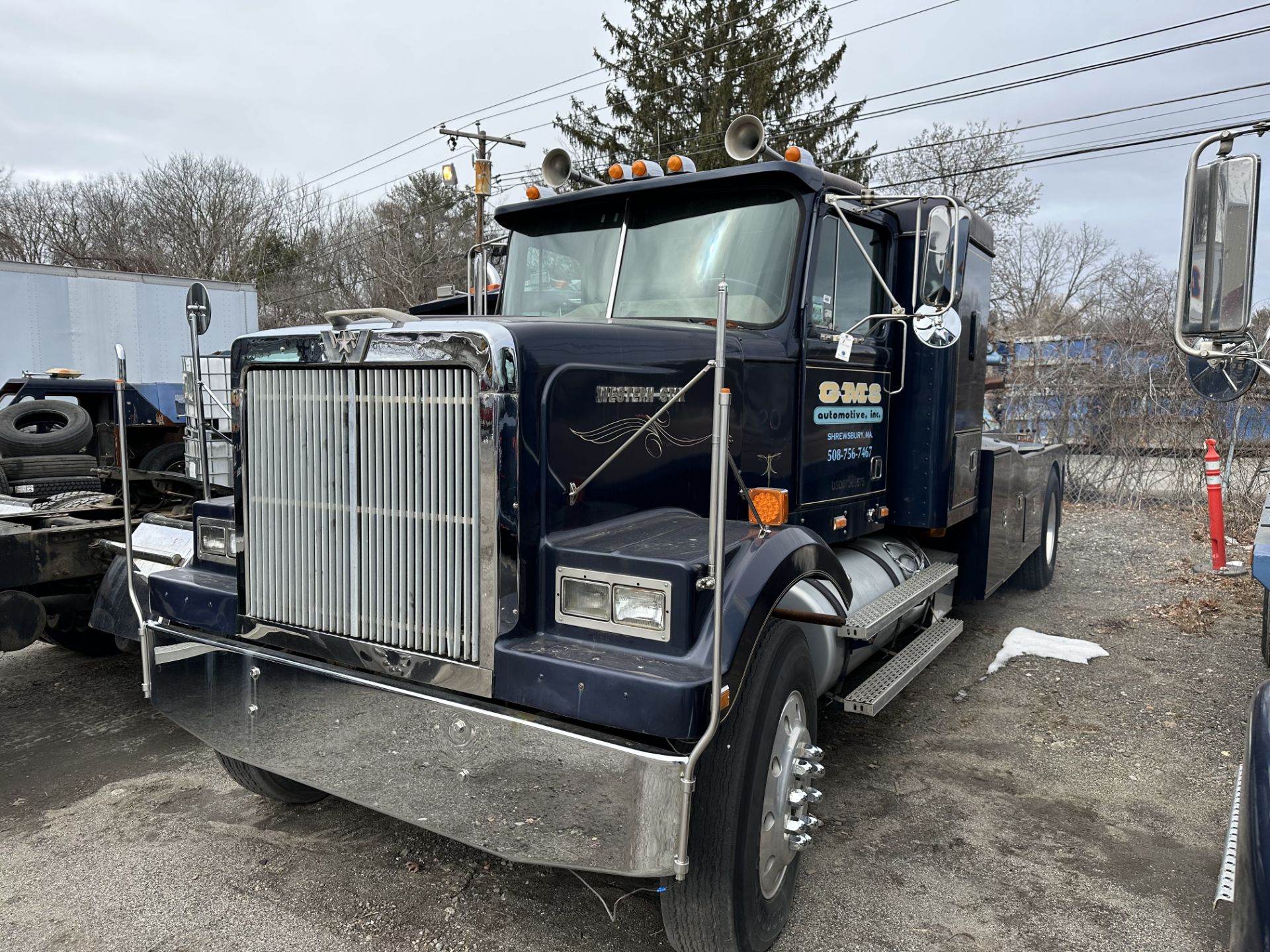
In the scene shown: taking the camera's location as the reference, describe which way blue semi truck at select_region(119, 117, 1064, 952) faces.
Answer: facing the viewer and to the left of the viewer

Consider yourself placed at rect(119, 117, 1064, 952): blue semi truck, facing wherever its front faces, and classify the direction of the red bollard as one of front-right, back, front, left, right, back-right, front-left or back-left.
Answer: back

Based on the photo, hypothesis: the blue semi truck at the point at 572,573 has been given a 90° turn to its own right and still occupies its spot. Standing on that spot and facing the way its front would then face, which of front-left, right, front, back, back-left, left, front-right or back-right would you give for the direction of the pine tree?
front-right
